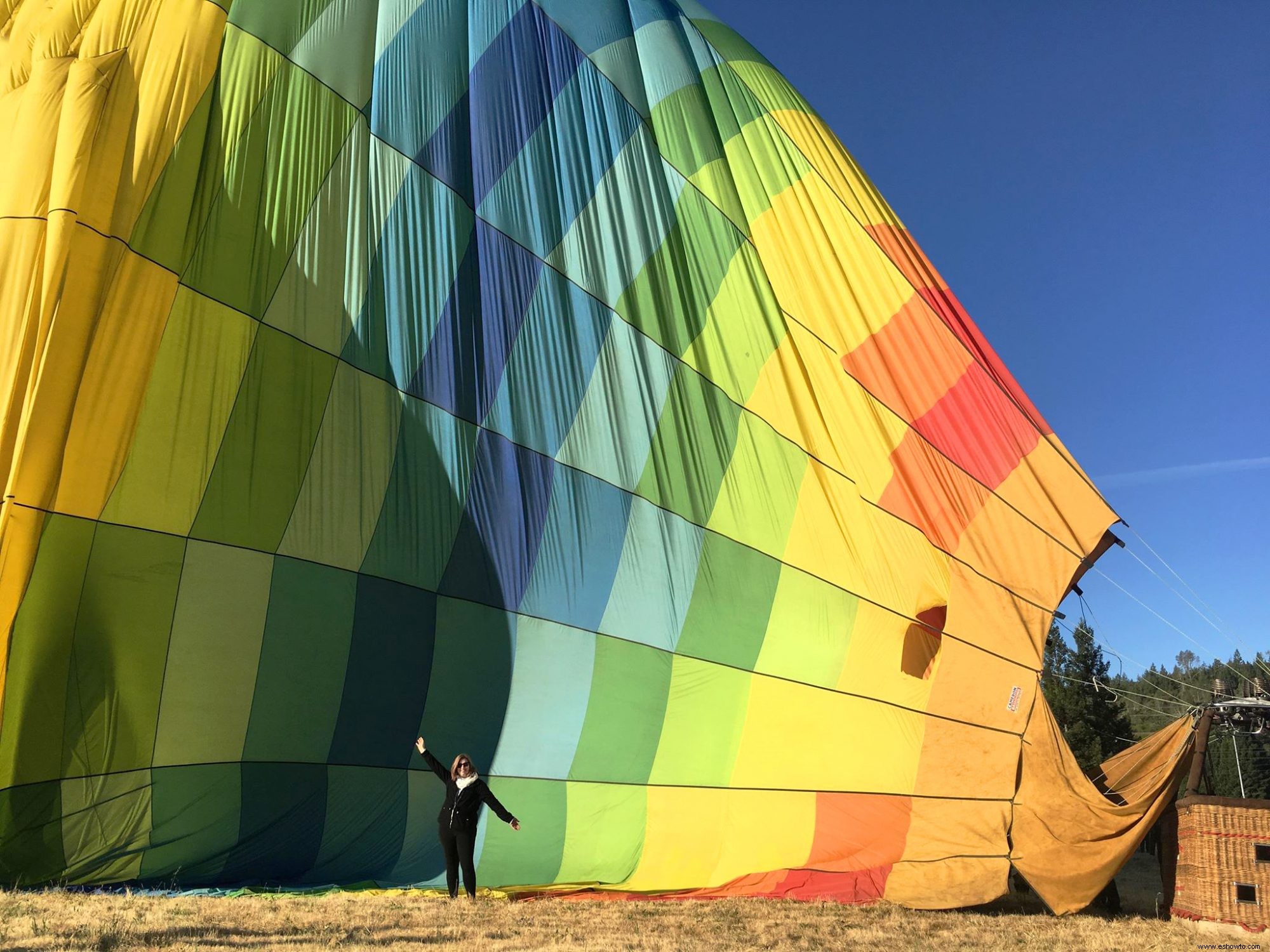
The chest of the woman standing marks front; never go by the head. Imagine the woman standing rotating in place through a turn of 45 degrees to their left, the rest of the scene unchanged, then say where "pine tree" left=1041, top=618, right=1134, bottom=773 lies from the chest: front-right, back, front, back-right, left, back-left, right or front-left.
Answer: left

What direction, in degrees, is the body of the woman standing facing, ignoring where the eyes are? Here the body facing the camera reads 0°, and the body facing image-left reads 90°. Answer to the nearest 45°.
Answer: approximately 0°

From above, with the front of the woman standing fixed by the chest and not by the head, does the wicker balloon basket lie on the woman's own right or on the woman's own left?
on the woman's own left
